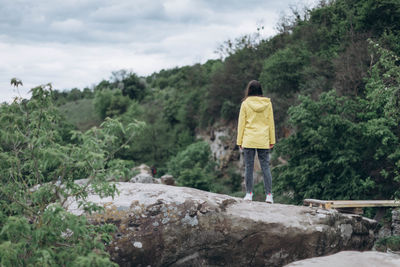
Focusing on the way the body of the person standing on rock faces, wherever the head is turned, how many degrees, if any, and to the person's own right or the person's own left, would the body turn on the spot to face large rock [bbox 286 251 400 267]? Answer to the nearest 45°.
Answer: approximately 135° to the person's own right

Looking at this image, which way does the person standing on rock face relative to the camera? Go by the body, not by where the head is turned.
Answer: away from the camera

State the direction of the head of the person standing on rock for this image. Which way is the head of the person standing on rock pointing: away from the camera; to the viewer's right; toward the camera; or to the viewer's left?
away from the camera
